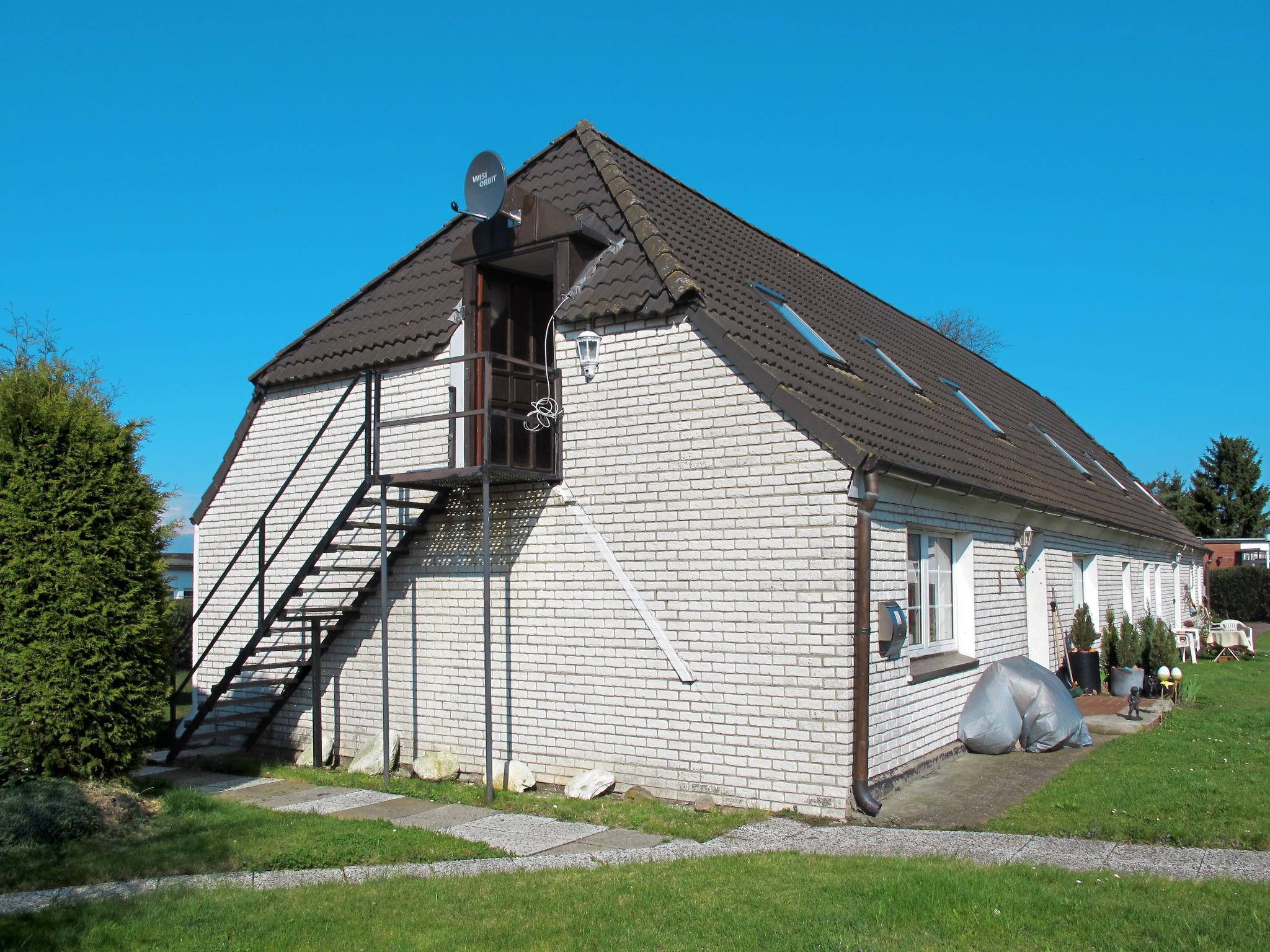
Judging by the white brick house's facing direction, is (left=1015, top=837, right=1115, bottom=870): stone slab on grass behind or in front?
in front

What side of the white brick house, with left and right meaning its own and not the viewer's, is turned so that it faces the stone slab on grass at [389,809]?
right

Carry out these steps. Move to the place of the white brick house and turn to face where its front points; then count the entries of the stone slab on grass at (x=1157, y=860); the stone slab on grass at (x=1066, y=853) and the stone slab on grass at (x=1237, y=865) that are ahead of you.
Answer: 3

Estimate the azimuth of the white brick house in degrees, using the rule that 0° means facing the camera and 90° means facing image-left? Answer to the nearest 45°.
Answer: approximately 315°

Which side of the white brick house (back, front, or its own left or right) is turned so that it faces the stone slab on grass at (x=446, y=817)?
right

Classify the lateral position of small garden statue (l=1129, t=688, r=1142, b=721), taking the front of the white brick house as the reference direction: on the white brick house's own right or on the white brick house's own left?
on the white brick house's own left

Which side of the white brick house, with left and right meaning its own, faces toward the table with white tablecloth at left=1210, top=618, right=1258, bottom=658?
left

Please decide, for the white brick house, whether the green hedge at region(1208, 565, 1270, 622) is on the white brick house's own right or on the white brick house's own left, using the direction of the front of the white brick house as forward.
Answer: on the white brick house's own left

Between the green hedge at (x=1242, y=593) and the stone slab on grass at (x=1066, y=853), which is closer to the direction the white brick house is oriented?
the stone slab on grass

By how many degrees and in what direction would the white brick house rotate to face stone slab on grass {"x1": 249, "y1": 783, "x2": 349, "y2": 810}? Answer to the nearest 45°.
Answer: approximately 135° to its right
